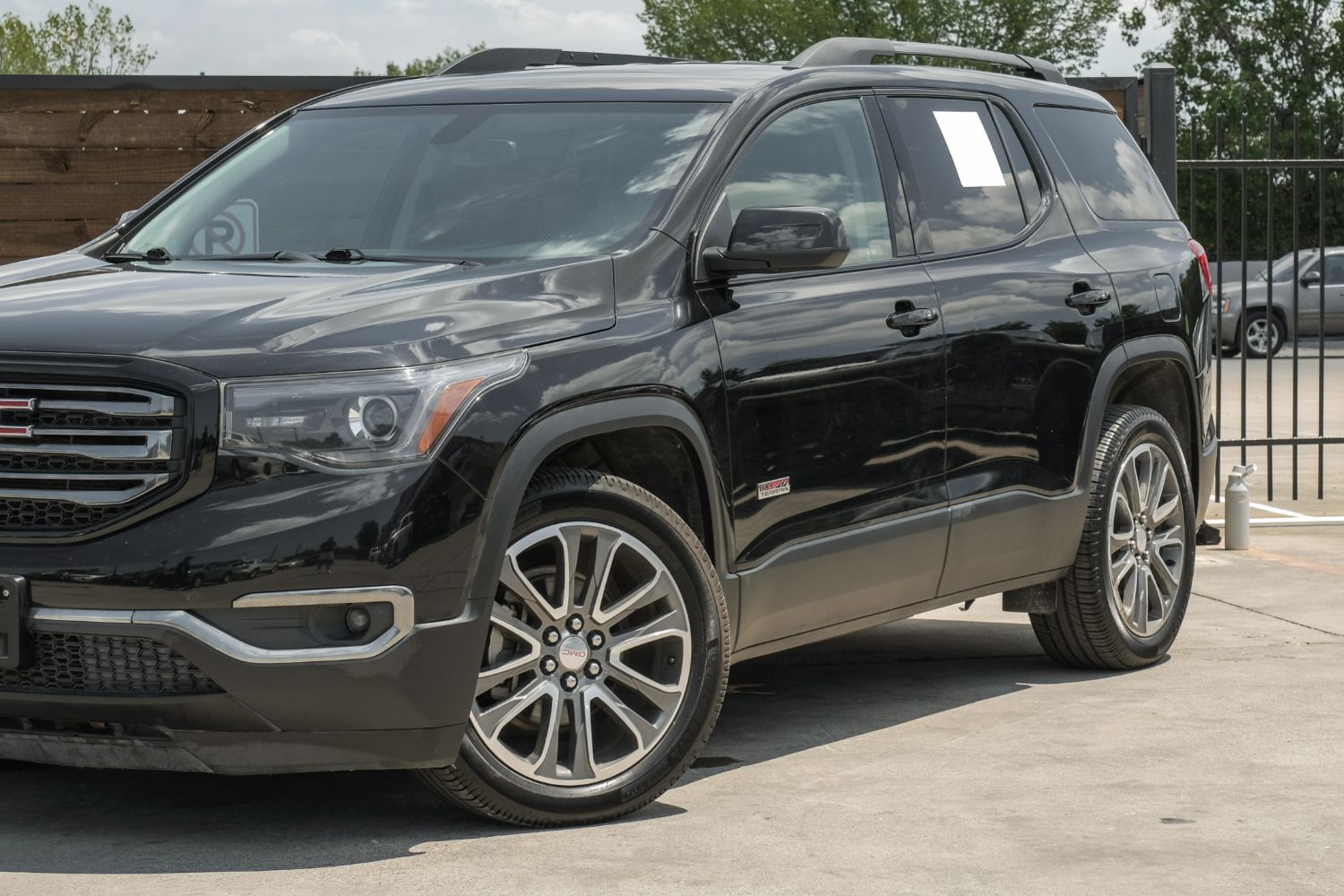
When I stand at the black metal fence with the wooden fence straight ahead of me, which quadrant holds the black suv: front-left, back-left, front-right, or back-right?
front-left

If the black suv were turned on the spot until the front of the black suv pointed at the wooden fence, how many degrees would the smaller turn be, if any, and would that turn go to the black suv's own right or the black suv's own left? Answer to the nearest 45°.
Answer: approximately 90° to the black suv's own right

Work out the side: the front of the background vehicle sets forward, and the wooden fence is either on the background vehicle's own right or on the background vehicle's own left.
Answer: on the background vehicle's own left

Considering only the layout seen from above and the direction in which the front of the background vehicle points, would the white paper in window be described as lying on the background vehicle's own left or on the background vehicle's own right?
on the background vehicle's own left

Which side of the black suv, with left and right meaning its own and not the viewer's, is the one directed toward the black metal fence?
back

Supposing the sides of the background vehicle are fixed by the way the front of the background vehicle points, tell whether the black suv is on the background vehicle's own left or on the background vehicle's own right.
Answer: on the background vehicle's own left

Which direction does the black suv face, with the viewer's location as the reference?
facing the viewer and to the left of the viewer

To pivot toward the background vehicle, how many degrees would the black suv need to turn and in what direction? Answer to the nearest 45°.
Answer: approximately 180°

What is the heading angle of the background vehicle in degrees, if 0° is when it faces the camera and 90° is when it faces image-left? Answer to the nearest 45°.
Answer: approximately 90°

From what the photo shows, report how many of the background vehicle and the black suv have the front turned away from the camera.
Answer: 0
